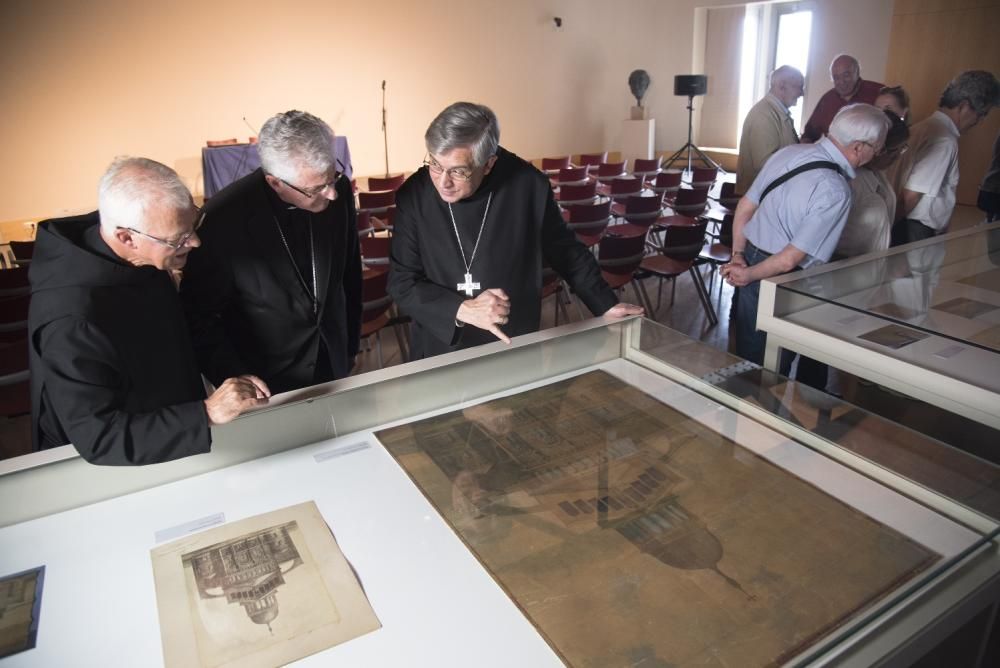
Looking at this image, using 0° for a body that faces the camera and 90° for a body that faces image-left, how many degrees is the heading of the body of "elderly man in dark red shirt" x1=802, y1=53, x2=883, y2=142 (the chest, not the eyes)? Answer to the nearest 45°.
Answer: approximately 0°

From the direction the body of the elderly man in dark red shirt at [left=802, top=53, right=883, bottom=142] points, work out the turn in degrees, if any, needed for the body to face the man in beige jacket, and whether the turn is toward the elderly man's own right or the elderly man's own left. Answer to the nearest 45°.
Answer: approximately 45° to the elderly man's own right
